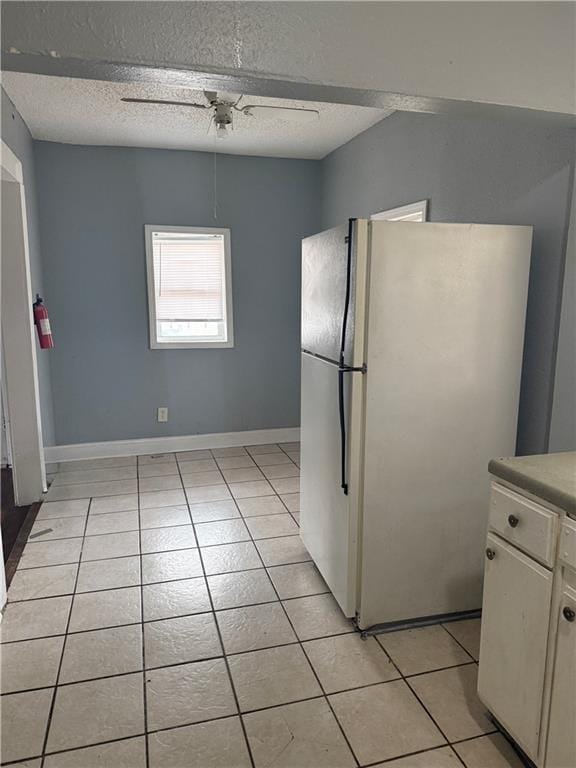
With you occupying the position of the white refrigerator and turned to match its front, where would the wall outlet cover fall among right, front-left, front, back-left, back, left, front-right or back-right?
front-right

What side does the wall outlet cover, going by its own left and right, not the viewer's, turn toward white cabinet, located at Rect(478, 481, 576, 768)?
front

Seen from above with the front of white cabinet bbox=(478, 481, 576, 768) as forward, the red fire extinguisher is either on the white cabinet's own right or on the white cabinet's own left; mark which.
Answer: on the white cabinet's own right

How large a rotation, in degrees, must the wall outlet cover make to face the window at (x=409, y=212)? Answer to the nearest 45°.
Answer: approximately 45° to its left

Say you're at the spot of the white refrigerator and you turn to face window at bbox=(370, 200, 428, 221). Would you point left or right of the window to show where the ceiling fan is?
left

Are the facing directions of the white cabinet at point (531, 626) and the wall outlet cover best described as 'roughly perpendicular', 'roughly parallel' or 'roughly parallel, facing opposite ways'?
roughly perpendicular

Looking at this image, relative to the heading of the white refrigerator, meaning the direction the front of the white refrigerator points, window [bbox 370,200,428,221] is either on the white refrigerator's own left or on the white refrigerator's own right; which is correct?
on the white refrigerator's own right

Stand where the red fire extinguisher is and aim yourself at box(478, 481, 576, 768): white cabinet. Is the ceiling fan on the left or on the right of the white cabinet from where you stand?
left

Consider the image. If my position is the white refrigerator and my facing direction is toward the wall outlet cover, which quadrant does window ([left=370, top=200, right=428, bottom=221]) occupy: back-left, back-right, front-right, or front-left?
front-right

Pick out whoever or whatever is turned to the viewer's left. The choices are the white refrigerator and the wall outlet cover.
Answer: the white refrigerator

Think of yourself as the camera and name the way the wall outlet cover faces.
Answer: facing the viewer

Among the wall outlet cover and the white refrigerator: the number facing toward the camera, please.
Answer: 1

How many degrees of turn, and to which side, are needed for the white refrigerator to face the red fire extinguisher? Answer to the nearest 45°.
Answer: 0° — it already faces it

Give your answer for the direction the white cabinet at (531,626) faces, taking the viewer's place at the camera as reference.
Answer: facing the viewer and to the left of the viewer

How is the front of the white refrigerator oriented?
to the viewer's left
